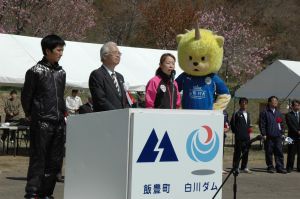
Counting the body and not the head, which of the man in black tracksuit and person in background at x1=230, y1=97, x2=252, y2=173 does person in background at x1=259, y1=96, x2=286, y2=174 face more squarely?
the man in black tracksuit

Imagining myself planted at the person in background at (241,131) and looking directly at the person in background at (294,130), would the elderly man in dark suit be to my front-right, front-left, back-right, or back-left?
back-right

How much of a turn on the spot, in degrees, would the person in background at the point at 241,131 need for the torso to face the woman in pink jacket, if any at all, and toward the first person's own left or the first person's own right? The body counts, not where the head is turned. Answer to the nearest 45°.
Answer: approximately 45° to the first person's own right

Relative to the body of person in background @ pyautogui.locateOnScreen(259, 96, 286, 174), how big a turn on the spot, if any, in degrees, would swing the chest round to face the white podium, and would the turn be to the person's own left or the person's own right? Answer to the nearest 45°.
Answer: approximately 45° to the person's own right

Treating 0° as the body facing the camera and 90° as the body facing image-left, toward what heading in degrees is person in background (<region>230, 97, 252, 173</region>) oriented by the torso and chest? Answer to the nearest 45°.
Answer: approximately 315°

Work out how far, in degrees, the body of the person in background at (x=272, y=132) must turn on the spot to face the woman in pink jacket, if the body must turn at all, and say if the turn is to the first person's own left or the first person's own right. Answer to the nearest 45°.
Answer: approximately 45° to the first person's own right

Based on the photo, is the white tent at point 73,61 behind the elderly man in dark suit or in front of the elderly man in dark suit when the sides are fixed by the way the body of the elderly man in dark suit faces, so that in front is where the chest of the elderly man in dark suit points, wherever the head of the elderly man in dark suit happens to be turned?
behind

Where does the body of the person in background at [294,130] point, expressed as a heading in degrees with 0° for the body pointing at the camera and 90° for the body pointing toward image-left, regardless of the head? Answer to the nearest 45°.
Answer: approximately 315°

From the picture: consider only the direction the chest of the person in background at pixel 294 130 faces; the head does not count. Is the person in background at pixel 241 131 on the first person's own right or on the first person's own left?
on the first person's own right

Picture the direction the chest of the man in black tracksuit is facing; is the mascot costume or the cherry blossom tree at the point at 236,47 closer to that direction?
the mascot costume

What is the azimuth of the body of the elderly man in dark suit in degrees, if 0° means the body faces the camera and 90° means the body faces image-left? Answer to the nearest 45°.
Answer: approximately 315°
